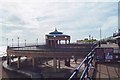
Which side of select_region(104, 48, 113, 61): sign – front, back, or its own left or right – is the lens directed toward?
front

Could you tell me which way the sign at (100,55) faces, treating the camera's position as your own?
facing the viewer

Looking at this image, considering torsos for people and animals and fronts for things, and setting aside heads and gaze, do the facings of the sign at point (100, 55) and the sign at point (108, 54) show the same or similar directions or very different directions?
same or similar directions

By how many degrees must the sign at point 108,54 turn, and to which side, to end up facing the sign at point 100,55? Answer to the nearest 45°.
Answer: approximately 45° to its right

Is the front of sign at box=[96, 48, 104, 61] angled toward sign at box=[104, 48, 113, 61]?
no

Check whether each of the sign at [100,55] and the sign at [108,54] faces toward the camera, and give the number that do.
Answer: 2
